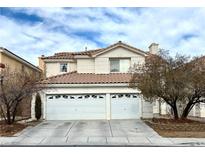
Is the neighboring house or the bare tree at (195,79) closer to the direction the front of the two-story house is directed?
the bare tree

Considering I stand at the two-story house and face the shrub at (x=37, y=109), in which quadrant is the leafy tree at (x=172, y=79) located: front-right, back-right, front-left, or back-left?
back-left

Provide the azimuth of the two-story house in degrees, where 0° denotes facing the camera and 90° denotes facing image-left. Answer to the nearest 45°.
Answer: approximately 0°

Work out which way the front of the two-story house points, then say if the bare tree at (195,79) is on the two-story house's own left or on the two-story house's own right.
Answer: on the two-story house's own left

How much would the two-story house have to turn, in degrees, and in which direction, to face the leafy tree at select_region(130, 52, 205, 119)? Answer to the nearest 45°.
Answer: approximately 45° to its left

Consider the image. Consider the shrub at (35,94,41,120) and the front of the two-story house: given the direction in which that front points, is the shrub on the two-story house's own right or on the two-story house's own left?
on the two-story house's own right

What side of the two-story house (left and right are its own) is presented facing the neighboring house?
right
